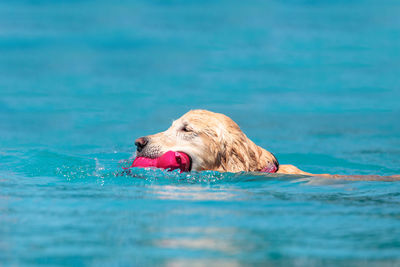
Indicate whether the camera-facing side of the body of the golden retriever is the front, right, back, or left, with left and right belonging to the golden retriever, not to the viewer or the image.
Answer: left
